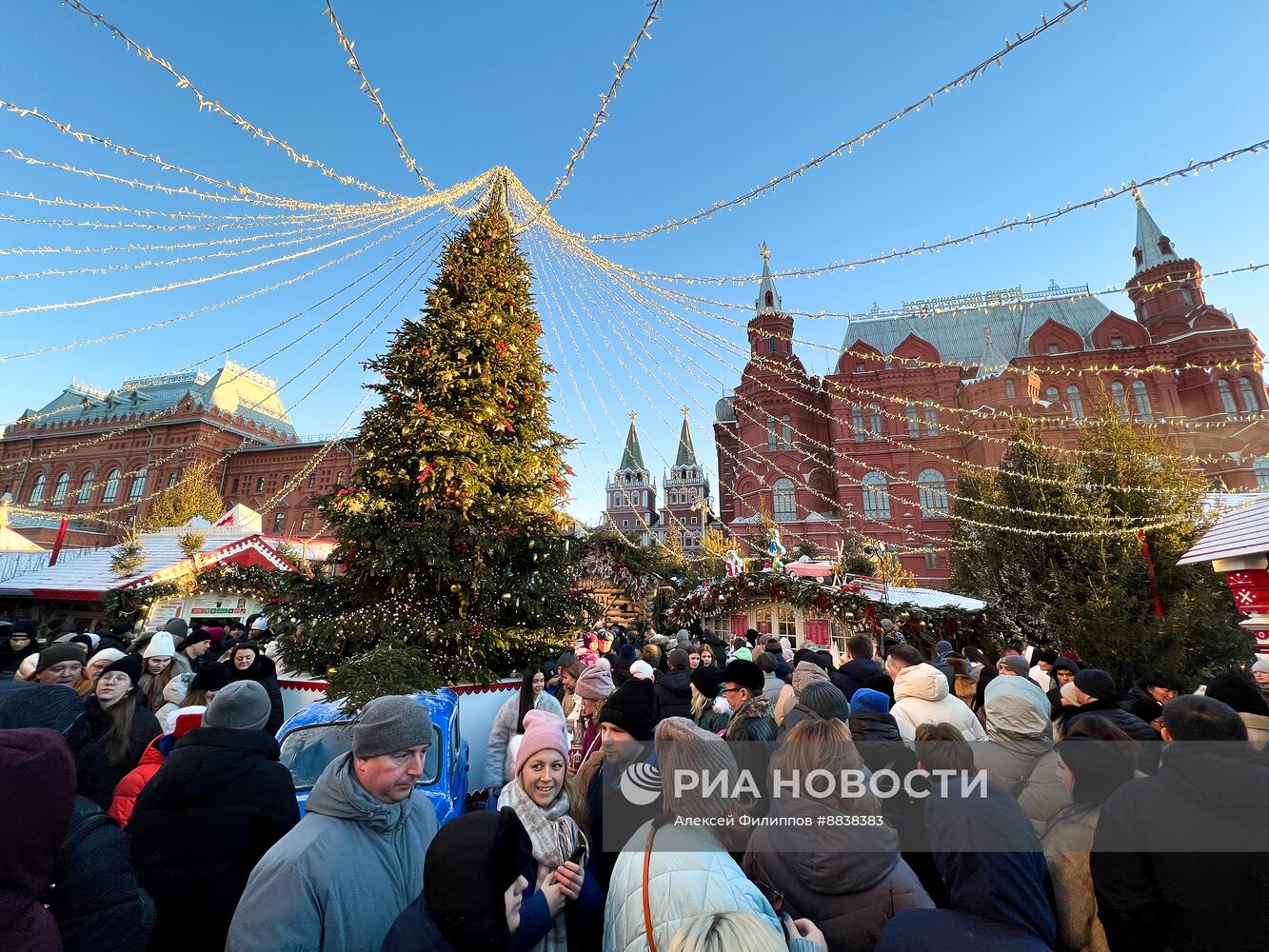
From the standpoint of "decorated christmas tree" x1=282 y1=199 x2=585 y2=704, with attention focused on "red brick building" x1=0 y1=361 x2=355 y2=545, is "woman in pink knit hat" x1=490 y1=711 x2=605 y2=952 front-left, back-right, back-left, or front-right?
back-left

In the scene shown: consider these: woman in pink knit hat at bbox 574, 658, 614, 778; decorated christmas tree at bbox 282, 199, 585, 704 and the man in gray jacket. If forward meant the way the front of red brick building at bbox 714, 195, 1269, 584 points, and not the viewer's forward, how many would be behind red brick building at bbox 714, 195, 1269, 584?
0

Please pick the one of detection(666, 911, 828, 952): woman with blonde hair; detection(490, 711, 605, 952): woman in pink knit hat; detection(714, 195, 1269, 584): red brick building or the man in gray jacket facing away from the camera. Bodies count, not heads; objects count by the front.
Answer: the woman with blonde hair

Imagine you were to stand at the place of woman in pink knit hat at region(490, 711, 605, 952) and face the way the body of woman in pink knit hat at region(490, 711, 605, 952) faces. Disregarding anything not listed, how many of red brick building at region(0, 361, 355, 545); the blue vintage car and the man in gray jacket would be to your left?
0

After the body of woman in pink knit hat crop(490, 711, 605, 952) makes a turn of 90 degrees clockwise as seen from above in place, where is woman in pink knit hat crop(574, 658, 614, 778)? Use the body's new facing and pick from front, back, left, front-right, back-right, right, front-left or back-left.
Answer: right

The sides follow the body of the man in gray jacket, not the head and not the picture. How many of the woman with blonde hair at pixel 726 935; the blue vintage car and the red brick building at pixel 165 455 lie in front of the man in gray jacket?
1

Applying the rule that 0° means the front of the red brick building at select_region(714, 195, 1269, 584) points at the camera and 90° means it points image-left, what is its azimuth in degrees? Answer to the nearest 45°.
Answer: approximately 45°

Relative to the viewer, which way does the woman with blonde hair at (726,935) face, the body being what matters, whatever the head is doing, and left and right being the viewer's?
facing away from the viewer

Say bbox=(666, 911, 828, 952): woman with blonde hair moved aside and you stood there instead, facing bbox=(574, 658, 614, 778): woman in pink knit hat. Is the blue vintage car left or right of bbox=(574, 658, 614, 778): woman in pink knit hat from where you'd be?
left

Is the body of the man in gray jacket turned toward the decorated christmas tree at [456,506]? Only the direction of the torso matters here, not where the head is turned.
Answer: no

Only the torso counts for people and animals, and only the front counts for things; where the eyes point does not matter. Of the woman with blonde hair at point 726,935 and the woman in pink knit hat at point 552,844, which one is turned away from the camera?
the woman with blonde hair

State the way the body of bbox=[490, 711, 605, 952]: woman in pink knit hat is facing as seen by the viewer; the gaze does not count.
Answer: toward the camera

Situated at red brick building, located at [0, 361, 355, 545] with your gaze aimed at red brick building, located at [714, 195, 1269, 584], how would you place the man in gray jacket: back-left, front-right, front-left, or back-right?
front-right

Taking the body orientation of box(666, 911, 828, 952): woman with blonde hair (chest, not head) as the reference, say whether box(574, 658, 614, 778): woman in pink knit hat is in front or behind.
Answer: in front

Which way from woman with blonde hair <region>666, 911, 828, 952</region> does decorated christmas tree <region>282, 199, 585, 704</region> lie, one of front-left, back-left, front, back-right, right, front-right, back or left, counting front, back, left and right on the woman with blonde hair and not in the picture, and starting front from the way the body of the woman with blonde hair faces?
front-left

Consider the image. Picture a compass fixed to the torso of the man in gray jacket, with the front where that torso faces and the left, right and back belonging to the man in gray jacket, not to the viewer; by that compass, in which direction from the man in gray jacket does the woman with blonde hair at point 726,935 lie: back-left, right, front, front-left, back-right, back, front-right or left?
front

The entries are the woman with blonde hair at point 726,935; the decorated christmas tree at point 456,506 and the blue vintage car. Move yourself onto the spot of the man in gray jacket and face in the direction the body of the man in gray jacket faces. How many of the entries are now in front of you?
1

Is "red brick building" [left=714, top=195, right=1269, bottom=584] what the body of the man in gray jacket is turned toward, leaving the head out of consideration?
no

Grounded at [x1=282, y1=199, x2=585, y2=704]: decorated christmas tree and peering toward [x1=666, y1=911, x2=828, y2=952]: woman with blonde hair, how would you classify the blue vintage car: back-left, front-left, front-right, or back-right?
front-right
